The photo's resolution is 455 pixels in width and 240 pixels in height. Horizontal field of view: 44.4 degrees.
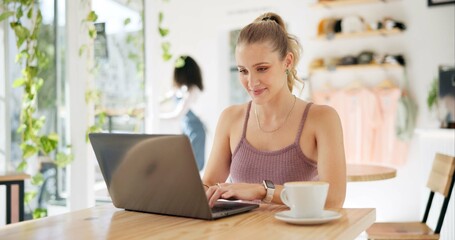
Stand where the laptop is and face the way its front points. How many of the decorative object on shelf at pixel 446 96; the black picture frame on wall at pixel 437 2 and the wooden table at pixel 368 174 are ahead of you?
3

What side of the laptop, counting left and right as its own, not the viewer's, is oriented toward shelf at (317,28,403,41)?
front

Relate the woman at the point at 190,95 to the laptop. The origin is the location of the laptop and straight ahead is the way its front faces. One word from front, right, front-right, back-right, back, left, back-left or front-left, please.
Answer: front-left

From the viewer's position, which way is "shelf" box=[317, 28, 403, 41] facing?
facing the viewer

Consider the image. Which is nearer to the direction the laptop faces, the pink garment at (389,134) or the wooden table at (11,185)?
the pink garment

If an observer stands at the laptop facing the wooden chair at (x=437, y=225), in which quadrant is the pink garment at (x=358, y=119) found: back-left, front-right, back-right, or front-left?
front-left

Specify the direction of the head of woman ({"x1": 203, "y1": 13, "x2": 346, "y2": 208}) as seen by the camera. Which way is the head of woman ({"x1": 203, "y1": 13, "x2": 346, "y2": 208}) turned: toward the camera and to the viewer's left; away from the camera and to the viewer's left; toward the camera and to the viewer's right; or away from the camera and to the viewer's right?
toward the camera and to the viewer's left

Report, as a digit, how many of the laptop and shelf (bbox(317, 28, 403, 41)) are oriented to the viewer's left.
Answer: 0

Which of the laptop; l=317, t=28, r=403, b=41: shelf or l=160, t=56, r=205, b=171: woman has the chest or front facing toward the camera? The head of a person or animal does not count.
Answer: the shelf

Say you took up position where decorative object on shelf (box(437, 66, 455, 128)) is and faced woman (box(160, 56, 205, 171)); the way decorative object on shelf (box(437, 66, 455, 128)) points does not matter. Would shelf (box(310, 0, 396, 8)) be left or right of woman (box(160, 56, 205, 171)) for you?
right

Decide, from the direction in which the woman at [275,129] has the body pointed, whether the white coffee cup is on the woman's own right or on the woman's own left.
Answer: on the woman's own left

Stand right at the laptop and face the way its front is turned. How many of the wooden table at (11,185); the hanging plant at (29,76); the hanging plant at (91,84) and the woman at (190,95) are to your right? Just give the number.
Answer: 0

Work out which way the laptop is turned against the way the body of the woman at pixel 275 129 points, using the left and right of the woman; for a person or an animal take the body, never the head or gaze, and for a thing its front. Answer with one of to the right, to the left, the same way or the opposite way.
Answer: the opposite way

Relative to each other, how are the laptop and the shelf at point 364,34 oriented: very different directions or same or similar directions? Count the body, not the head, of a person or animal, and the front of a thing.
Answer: very different directions

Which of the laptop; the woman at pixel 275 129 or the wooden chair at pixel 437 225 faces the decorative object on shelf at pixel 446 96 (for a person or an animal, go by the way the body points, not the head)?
the laptop

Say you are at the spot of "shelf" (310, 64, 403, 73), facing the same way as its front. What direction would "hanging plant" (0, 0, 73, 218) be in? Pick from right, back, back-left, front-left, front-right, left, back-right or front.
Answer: front-right

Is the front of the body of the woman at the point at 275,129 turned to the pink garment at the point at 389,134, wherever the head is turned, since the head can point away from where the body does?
no

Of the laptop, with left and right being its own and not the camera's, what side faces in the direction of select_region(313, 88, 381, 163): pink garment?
front

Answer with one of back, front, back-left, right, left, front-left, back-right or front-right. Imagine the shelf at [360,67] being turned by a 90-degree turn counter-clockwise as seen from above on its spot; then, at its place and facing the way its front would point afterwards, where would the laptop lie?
right
